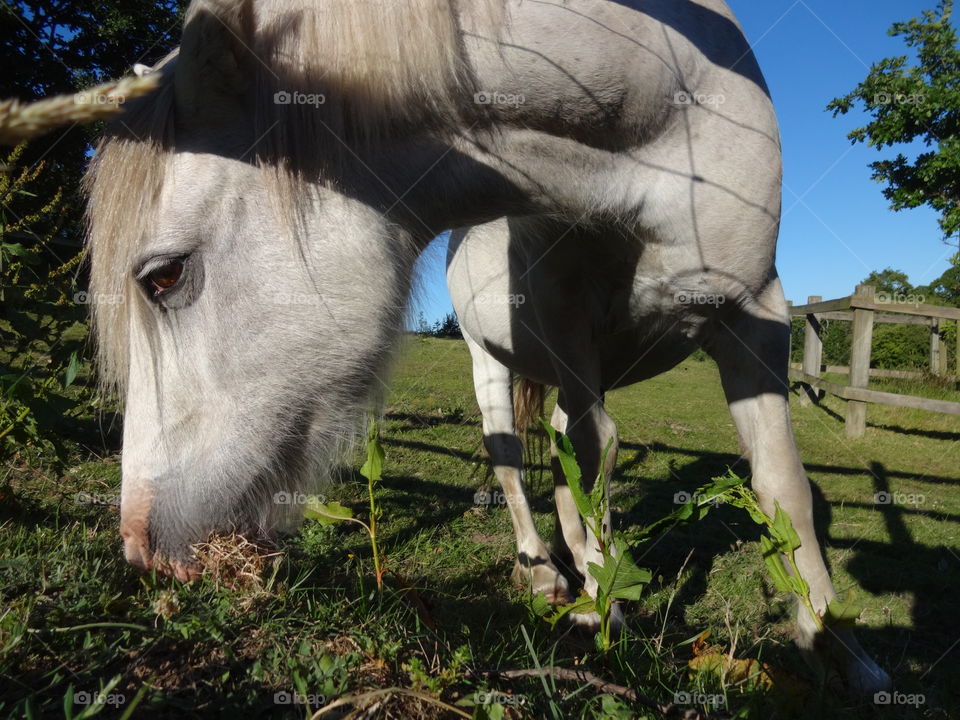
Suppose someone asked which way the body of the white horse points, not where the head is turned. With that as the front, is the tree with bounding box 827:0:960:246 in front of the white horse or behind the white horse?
behind

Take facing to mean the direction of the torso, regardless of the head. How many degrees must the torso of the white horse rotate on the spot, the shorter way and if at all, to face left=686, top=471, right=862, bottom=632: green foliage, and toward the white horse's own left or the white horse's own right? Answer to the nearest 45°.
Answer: approximately 135° to the white horse's own left

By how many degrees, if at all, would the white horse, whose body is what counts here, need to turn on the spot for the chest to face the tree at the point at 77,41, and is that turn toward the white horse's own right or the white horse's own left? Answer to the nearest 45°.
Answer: approximately 90° to the white horse's own right

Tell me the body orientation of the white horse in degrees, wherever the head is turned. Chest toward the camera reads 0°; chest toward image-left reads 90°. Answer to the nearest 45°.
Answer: approximately 45°
